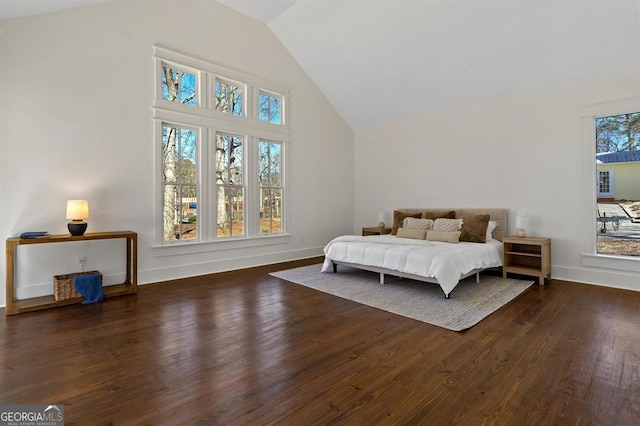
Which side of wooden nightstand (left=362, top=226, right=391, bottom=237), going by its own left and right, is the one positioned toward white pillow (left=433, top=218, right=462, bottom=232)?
left

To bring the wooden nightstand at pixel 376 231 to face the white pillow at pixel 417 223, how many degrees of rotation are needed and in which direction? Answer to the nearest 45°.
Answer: approximately 90° to its left

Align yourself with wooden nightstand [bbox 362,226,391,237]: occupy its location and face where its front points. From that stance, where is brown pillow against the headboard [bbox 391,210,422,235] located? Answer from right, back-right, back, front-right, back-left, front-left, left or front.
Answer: left

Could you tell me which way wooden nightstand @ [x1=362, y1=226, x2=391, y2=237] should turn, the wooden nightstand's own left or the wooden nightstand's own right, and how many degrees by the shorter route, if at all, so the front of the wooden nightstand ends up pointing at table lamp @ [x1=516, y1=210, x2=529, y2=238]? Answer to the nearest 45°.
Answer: approximately 90° to the wooden nightstand's own left

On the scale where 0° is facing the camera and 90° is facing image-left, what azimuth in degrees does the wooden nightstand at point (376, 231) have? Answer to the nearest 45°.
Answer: approximately 45°

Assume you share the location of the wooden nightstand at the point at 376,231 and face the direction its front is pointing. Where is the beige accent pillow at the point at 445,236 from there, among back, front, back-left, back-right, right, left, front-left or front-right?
left

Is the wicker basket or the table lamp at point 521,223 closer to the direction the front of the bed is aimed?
the wicker basket

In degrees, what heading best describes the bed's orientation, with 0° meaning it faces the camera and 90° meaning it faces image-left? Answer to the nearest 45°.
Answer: approximately 45°
